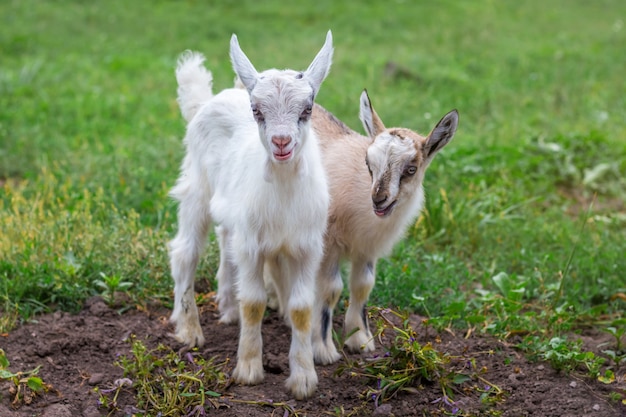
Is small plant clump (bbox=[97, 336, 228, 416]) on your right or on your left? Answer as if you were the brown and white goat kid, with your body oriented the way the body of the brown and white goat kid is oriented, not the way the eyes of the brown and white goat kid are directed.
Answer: on your right

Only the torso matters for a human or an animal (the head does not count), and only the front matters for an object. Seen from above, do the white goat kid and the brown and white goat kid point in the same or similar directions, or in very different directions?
same or similar directions

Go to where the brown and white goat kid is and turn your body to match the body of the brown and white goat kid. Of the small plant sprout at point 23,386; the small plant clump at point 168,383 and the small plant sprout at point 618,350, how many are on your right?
2

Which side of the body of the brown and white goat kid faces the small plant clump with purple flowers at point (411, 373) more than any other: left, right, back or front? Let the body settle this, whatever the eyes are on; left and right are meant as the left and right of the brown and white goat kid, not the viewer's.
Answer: front

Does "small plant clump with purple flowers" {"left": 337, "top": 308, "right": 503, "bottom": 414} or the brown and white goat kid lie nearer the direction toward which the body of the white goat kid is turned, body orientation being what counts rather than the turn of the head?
the small plant clump with purple flowers

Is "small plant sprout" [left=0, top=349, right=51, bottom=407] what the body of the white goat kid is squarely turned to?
no

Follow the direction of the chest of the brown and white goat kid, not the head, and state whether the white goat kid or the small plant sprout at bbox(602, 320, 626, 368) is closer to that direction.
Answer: the small plant sprout

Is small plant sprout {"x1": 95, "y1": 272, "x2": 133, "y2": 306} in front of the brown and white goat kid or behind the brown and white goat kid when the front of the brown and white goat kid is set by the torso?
behind

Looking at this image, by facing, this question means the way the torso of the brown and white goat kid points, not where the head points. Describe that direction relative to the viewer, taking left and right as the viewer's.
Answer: facing the viewer and to the right of the viewer

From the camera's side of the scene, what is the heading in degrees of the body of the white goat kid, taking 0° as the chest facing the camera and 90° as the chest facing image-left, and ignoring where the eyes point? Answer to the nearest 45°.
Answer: approximately 315°

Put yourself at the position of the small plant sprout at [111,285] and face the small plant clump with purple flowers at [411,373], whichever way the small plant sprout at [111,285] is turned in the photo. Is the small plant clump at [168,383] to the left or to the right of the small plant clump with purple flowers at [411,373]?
right

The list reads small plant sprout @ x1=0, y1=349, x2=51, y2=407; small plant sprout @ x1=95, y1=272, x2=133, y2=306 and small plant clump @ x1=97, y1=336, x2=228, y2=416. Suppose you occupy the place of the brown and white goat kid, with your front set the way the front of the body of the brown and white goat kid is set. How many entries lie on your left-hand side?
0

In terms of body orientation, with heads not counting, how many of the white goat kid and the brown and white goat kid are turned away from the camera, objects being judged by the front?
0

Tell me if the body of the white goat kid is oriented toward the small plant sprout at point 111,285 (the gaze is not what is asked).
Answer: no

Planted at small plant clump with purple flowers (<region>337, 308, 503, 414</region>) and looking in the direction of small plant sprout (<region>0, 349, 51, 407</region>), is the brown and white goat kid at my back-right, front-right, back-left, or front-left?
front-right

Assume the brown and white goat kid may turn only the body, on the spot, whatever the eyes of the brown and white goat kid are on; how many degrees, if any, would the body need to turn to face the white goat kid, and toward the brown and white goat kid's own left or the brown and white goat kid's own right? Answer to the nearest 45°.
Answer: approximately 90° to the brown and white goat kid's own right
